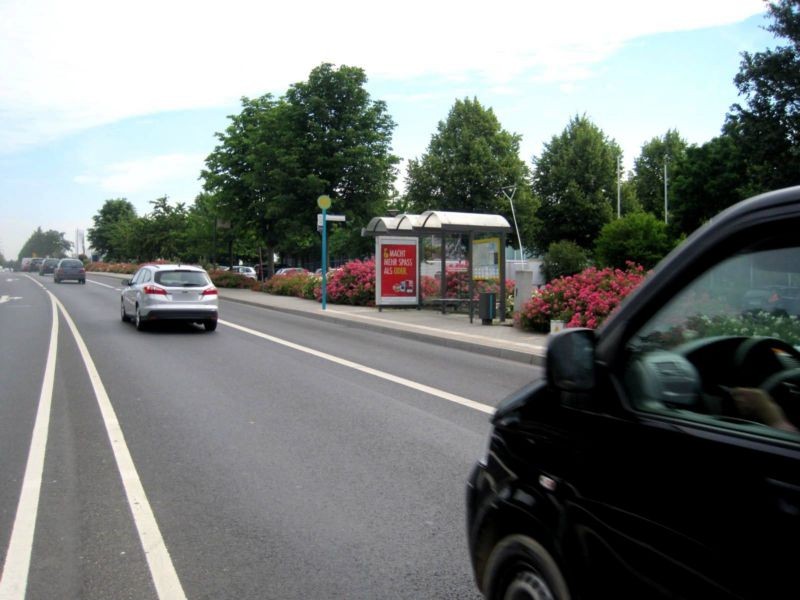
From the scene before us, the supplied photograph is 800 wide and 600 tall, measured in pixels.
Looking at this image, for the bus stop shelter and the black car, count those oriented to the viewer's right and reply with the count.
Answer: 0

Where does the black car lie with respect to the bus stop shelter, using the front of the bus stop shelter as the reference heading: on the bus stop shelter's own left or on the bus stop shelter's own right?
on the bus stop shelter's own left

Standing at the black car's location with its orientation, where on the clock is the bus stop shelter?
The bus stop shelter is roughly at 1 o'clock from the black car.

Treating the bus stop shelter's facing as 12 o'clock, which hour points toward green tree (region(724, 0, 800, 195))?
The green tree is roughly at 6 o'clock from the bus stop shelter.

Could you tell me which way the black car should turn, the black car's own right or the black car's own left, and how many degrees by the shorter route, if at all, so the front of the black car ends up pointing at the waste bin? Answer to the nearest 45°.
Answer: approximately 45° to the black car's own right

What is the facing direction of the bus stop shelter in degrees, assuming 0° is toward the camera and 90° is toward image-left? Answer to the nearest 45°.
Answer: approximately 45°

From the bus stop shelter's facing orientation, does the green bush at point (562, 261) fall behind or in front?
behind
